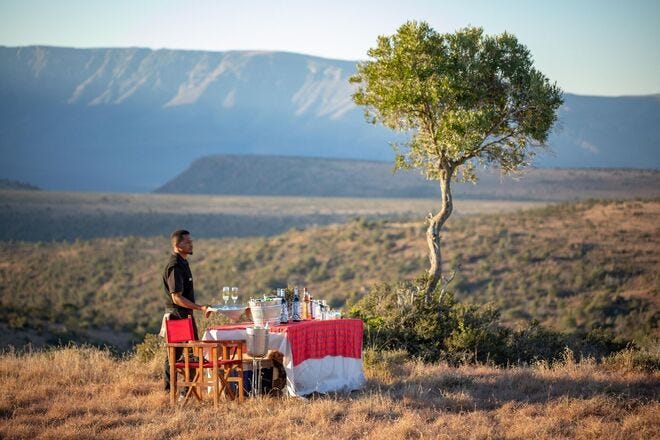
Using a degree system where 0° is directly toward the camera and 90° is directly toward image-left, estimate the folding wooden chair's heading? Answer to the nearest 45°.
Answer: approximately 315°

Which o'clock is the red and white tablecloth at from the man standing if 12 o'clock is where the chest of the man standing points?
The red and white tablecloth is roughly at 12 o'clock from the man standing.

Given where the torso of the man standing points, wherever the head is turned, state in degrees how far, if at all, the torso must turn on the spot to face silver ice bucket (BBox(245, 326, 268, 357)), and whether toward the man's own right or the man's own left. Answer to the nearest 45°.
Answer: approximately 45° to the man's own right

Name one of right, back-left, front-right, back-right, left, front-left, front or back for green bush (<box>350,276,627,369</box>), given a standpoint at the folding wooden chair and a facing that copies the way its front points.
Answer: left

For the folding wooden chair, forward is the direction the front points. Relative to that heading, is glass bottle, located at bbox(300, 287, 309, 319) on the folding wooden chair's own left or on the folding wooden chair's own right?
on the folding wooden chair's own left

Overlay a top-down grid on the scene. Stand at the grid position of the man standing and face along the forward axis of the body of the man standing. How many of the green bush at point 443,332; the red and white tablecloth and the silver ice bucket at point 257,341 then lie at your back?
0

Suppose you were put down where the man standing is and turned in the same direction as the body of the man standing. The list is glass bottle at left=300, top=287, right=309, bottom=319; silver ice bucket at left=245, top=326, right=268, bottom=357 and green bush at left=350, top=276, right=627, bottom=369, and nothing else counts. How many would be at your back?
0

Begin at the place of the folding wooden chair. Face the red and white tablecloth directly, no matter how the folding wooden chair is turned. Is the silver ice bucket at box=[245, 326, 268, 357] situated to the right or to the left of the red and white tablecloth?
right

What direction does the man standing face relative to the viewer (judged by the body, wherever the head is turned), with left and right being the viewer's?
facing to the right of the viewer
